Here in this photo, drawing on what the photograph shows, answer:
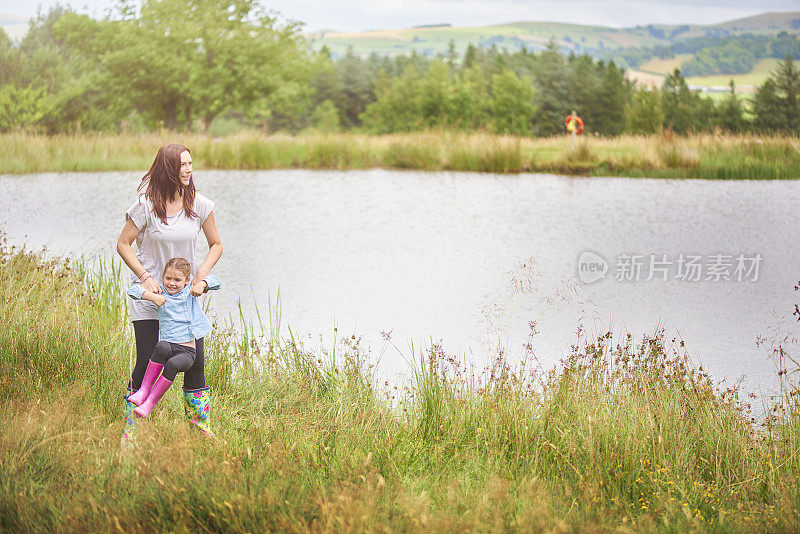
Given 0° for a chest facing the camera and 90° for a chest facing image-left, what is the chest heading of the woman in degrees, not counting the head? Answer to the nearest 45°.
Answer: approximately 0°
